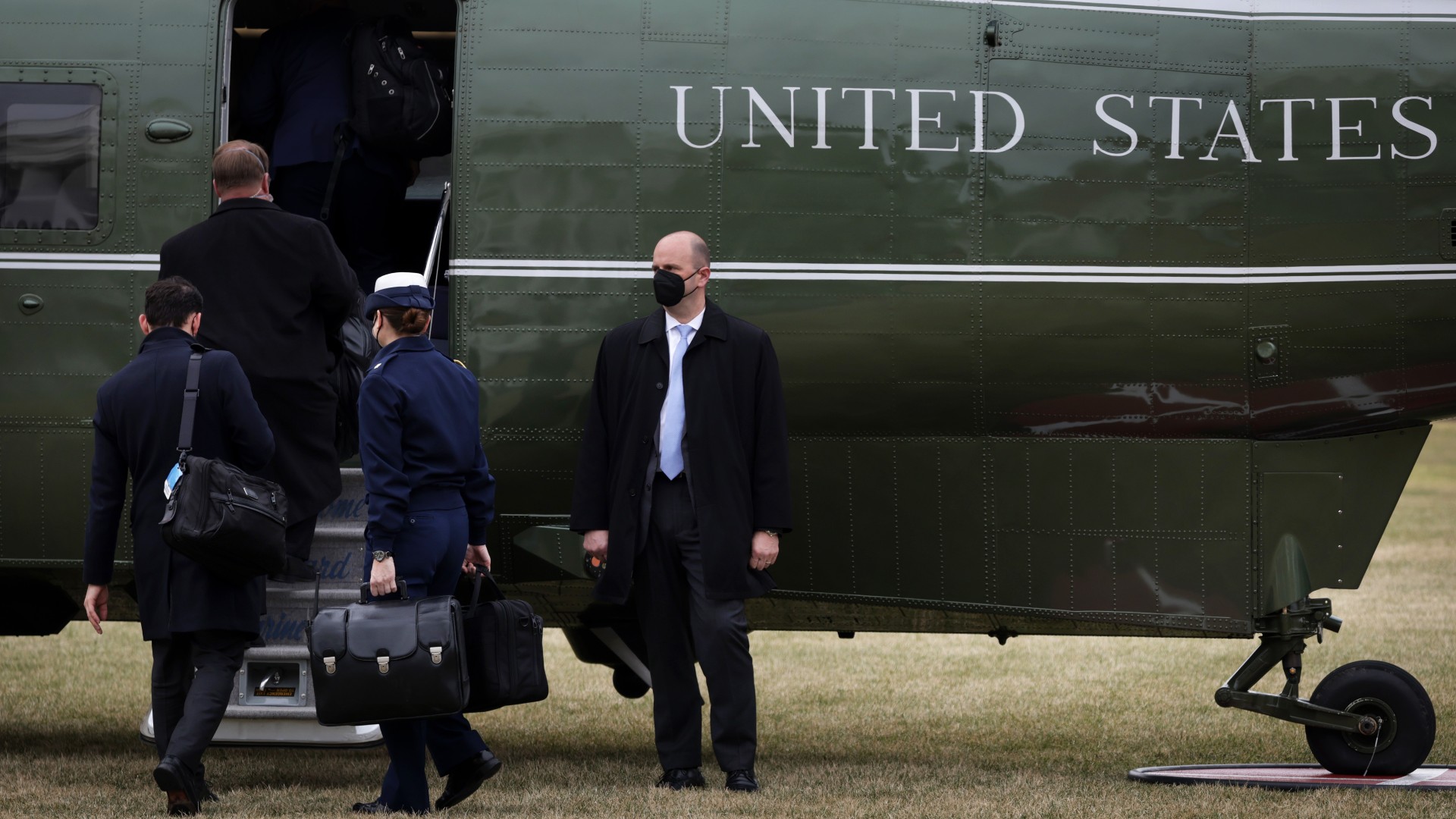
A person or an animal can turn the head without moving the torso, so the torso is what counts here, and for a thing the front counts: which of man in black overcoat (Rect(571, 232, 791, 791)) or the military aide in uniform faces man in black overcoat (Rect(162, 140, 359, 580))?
the military aide in uniform

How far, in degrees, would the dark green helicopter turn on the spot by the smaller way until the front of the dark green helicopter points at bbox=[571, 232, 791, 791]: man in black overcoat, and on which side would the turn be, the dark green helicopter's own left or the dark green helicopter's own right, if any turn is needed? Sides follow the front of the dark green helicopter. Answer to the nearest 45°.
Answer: approximately 45° to the dark green helicopter's own left

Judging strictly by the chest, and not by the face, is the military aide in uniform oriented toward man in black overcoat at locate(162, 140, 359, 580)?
yes

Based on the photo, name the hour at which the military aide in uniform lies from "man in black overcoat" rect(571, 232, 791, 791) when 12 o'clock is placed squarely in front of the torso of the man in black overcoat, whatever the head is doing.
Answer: The military aide in uniform is roughly at 2 o'clock from the man in black overcoat.

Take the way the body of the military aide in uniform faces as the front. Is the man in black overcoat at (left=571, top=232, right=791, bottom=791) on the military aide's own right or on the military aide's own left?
on the military aide's own right

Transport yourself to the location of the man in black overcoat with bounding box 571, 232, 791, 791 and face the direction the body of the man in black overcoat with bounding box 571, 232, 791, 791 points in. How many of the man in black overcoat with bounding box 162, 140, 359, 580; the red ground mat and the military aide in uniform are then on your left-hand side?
1

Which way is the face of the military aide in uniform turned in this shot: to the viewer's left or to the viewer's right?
to the viewer's left

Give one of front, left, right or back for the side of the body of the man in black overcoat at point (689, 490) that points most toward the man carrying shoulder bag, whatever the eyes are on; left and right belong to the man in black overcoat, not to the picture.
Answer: right

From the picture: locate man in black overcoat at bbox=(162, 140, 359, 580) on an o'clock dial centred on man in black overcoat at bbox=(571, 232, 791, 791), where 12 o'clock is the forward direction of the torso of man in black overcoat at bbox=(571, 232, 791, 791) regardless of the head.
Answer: man in black overcoat at bbox=(162, 140, 359, 580) is roughly at 3 o'clock from man in black overcoat at bbox=(571, 232, 791, 791).

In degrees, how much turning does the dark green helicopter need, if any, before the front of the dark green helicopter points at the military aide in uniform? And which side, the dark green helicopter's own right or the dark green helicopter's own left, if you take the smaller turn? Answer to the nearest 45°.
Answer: approximately 45° to the dark green helicopter's own left

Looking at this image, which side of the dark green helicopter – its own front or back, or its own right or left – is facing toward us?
left

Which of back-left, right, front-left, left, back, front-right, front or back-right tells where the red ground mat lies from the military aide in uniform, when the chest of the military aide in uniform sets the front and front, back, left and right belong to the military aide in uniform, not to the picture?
back-right

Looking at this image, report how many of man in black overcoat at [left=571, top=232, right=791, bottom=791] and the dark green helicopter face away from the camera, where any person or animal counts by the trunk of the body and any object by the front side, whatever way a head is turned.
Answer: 0

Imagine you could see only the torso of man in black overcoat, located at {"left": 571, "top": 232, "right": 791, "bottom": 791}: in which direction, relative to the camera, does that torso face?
toward the camera

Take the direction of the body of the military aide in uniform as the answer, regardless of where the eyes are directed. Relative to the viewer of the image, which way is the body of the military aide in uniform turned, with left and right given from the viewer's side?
facing away from the viewer and to the left of the viewer

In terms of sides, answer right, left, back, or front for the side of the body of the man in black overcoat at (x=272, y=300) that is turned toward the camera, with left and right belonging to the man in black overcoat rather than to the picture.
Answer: back
